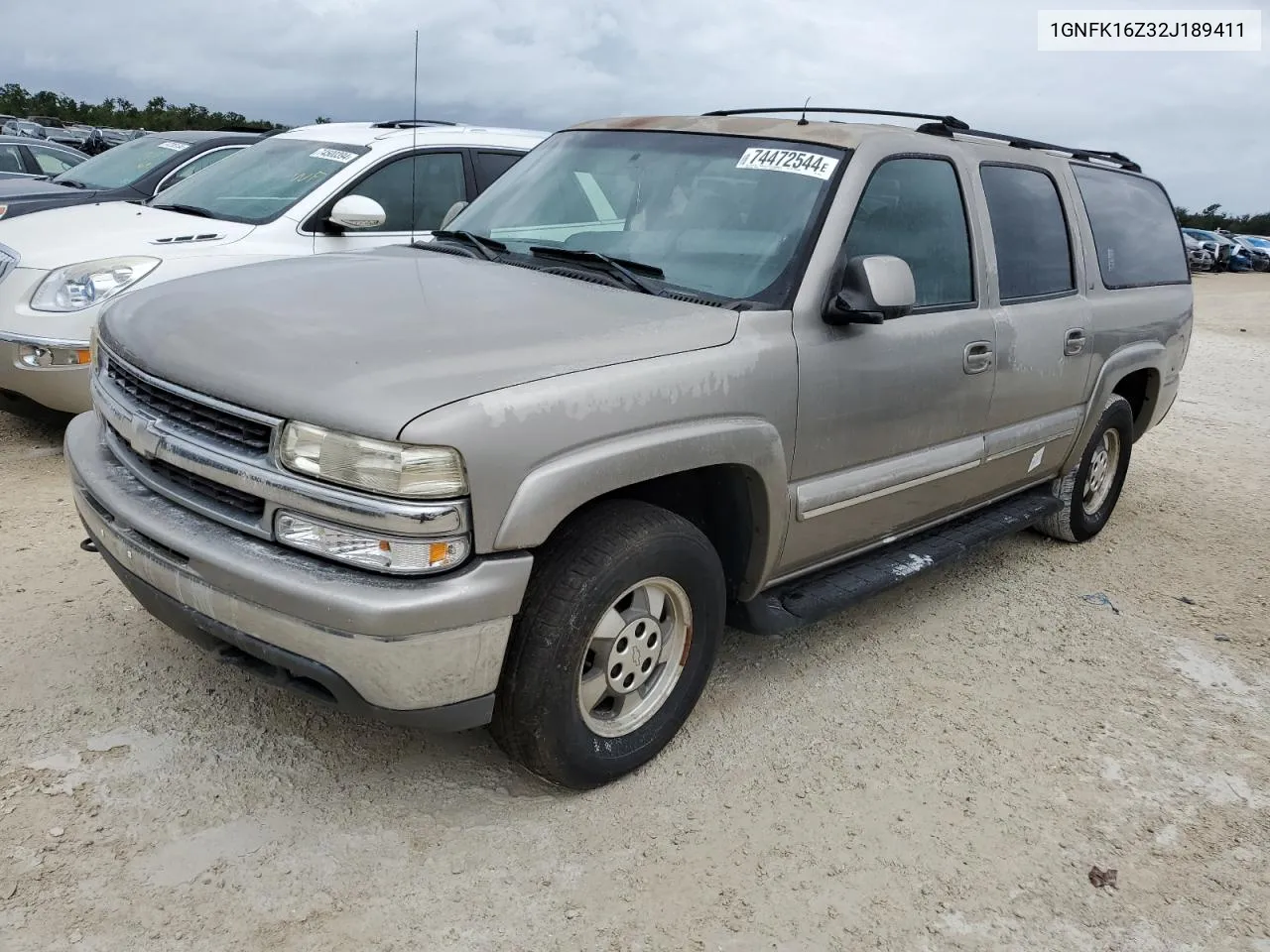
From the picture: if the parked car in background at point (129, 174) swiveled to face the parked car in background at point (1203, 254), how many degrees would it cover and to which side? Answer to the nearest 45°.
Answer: approximately 180°

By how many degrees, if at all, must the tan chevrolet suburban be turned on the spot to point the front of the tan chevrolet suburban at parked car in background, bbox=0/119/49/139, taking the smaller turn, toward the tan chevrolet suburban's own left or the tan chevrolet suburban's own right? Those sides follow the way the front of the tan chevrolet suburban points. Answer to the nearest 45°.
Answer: approximately 90° to the tan chevrolet suburban's own right

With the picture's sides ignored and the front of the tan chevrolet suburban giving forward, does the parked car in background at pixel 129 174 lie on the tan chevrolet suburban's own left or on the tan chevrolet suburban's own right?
on the tan chevrolet suburban's own right

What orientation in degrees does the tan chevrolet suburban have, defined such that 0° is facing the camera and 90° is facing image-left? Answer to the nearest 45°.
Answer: approximately 45°

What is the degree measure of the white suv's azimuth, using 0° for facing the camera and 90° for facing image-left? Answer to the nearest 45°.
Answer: approximately 45°

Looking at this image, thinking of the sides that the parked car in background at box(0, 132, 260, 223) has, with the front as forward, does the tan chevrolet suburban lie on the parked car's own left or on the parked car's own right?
on the parked car's own left

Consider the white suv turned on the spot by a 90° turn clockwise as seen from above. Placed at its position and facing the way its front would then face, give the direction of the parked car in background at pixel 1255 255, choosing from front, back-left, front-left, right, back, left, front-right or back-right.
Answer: right

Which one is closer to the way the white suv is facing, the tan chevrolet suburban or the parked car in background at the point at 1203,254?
the tan chevrolet suburban
